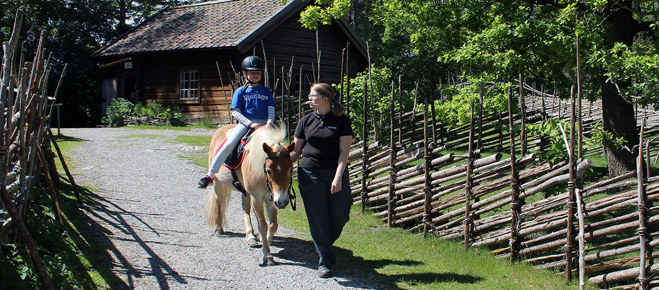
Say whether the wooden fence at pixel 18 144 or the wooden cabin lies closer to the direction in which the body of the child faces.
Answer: the wooden fence

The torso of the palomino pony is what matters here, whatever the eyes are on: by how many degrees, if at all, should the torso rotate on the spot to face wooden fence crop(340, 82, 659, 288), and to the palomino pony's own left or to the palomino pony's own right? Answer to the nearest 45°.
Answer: approximately 45° to the palomino pony's own left

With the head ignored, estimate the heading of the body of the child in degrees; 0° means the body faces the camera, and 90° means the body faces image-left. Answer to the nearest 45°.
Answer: approximately 0°

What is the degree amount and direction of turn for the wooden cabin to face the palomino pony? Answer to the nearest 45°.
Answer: approximately 45° to its left

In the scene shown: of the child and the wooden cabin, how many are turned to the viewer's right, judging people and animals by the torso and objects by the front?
0

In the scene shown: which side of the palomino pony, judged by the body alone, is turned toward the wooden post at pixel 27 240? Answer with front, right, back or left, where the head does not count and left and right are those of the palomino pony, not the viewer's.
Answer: right

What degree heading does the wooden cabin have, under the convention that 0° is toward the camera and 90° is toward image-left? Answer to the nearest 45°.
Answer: approximately 45°

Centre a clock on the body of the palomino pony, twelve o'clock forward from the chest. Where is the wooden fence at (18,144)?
The wooden fence is roughly at 3 o'clock from the palomino pony.

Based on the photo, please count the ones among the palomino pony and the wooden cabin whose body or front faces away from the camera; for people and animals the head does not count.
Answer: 0

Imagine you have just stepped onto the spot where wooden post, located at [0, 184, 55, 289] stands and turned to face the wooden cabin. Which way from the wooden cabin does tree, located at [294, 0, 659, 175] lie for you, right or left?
right

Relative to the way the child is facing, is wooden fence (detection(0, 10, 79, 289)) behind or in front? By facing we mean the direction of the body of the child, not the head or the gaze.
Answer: in front

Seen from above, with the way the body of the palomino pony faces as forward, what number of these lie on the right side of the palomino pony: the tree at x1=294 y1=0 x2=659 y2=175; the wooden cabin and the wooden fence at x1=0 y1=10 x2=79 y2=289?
1

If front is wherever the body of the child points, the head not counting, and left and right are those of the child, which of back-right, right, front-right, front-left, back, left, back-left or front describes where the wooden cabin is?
back
